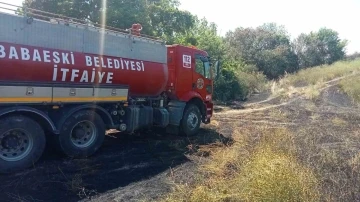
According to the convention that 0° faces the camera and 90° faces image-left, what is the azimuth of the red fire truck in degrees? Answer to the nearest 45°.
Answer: approximately 225°

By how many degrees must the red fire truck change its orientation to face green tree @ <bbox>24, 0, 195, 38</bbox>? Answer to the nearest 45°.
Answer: approximately 45° to its left

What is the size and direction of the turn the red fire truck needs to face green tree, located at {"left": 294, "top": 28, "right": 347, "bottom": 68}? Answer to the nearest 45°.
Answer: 0° — it already faces it

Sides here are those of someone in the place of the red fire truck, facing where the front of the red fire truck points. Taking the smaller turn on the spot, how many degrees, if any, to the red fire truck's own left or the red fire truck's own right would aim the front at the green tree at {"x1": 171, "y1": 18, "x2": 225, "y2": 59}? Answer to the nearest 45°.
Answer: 0° — it already faces it

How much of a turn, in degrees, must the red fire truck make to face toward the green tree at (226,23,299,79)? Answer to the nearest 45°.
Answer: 0° — it already faces it
